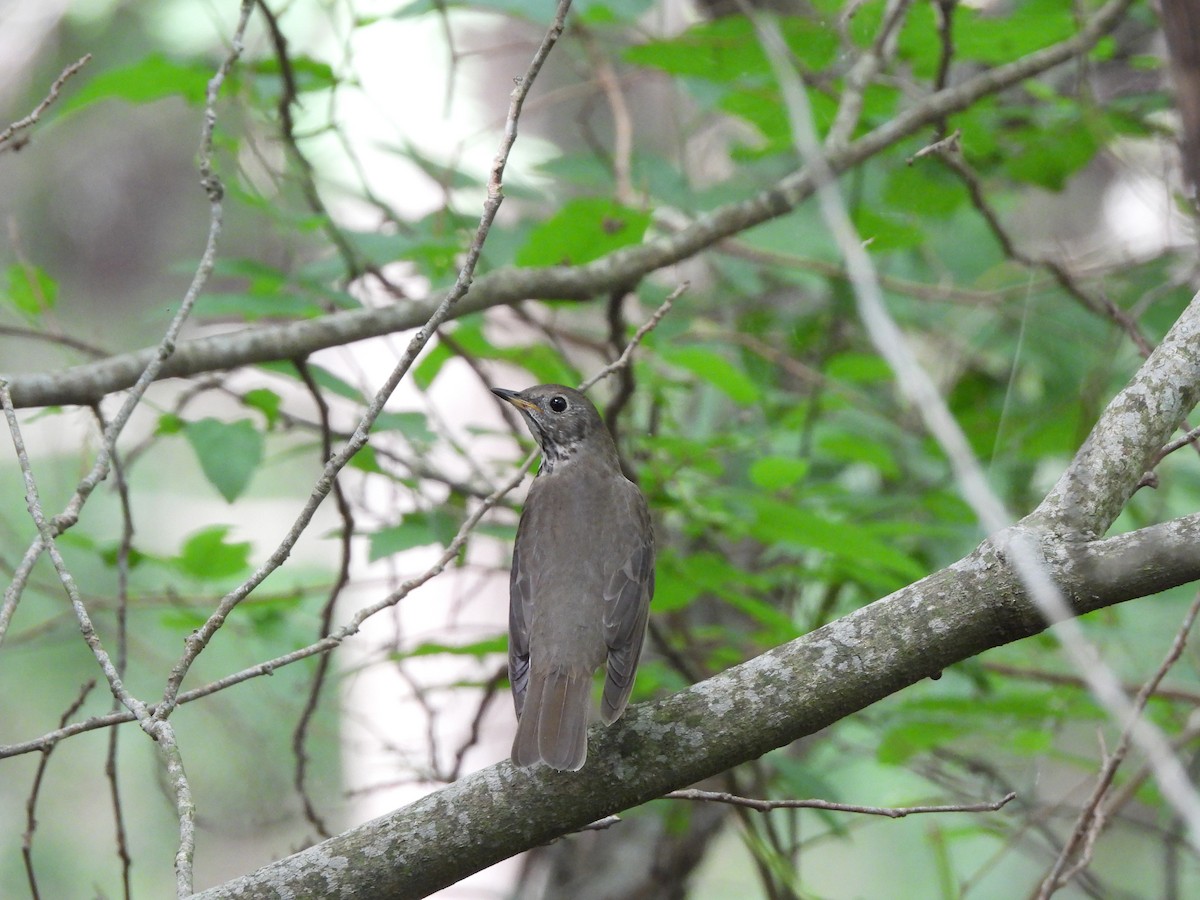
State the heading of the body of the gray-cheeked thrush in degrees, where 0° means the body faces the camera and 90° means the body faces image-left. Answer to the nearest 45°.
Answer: approximately 180°

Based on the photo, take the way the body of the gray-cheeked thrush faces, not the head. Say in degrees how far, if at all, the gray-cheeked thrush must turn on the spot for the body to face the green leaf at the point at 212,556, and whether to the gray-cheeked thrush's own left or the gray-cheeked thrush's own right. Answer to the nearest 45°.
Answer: approximately 90° to the gray-cheeked thrush's own left

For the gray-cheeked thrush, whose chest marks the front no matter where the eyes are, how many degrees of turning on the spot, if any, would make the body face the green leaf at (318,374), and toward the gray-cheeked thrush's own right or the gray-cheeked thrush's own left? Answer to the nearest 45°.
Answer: approximately 45° to the gray-cheeked thrush's own left

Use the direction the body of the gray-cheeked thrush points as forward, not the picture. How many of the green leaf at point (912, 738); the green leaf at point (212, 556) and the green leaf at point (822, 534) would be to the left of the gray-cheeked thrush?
1

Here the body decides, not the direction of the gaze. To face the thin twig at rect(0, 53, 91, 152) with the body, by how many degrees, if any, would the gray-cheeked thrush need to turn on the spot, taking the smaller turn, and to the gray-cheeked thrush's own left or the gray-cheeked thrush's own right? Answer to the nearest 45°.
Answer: approximately 135° to the gray-cheeked thrush's own left
